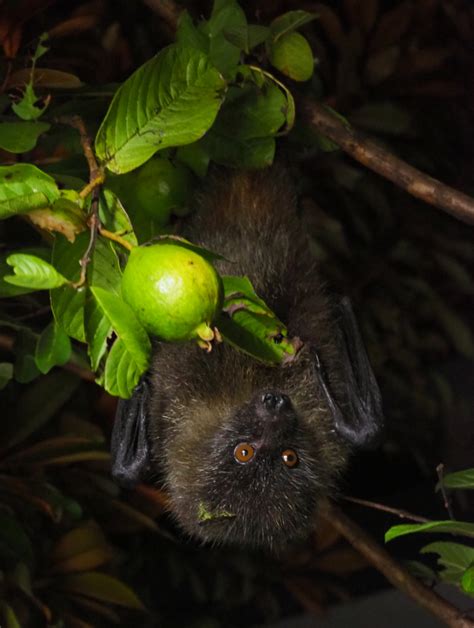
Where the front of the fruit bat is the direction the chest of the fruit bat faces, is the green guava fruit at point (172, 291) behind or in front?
in front

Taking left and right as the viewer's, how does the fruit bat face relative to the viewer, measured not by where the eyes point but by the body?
facing the viewer
